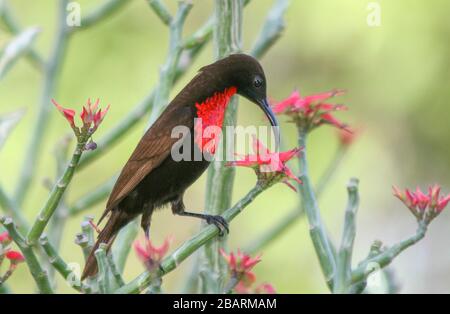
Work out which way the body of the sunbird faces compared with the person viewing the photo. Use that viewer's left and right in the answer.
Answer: facing to the right of the viewer

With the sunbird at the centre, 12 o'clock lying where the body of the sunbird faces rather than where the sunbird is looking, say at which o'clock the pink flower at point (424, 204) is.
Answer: The pink flower is roughly at 1 o'clock from the sunbird.

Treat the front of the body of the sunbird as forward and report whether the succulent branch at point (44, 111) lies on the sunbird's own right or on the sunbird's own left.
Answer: on the sunbird's own left
